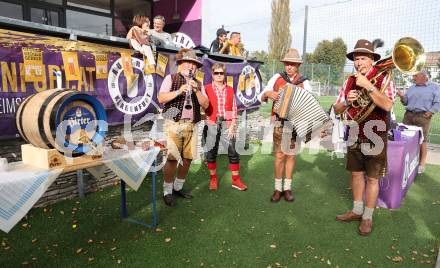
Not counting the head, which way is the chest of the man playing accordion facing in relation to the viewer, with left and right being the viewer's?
facing the viewer

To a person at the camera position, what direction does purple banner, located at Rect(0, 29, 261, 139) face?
facing the viewer and to the right of the viewer

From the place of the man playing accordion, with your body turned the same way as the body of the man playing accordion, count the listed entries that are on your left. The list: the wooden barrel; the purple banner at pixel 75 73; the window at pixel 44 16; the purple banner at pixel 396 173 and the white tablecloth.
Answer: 1

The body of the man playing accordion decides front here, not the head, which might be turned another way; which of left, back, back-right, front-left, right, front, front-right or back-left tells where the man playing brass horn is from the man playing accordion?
front-left

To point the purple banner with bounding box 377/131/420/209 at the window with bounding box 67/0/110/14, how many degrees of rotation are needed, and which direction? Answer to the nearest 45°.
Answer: approximately 135° to its right

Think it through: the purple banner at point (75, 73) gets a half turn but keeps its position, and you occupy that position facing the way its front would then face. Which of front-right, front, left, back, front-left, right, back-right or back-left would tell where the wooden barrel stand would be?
back-left

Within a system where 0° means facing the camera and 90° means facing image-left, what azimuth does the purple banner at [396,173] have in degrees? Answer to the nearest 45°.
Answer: approximately 315°

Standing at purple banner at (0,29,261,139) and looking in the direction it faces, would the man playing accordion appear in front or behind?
in front

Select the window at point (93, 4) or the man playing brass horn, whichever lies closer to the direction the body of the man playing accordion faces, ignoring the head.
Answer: the man playing brass horn
